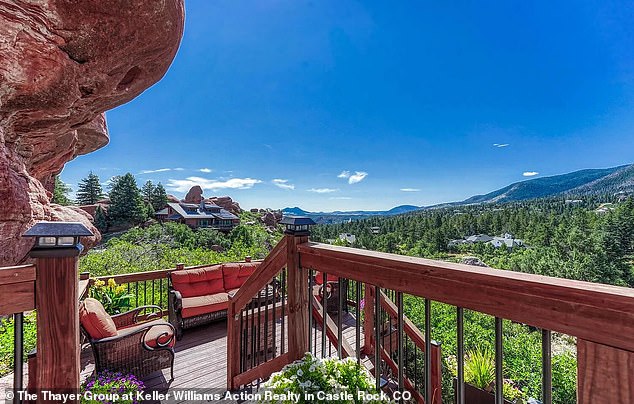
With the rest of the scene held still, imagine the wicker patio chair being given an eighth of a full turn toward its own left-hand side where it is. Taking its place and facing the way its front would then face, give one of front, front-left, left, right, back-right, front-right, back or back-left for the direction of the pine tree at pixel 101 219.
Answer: front-left

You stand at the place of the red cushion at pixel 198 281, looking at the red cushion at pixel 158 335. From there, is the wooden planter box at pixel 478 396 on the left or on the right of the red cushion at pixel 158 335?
left

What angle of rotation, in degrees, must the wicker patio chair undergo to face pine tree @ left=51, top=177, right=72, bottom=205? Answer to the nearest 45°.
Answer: approximately 90° to its left

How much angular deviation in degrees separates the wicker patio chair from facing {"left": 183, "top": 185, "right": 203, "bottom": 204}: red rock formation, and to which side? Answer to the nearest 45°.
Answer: approximately 90° to its left

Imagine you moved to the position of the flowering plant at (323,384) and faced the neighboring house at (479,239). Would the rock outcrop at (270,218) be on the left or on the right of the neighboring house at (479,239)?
left

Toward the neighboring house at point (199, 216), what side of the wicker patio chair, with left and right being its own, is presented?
left

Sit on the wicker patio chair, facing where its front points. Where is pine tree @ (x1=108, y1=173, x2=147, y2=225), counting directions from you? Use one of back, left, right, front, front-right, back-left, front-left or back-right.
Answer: left

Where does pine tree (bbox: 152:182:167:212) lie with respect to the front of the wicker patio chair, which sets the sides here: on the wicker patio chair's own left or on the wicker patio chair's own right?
on the wicker patio chair's own left

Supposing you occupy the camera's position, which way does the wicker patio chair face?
facing to the right of the viewer

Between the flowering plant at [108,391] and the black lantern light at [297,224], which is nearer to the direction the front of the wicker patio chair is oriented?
the black lantern light

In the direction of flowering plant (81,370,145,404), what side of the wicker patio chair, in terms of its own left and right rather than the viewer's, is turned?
right

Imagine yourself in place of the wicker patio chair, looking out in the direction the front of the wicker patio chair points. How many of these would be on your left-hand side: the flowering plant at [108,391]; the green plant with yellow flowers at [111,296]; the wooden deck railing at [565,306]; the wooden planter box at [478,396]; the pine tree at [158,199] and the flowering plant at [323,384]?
2

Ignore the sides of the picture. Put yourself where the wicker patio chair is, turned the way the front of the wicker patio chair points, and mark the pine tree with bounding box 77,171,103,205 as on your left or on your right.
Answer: on your left

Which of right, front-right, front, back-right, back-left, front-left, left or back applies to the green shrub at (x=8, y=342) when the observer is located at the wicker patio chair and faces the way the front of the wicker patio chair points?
back-left
